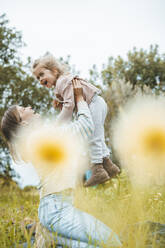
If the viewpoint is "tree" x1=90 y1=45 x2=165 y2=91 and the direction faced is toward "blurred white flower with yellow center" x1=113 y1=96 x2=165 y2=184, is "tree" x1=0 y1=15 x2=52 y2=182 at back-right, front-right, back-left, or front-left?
front-right

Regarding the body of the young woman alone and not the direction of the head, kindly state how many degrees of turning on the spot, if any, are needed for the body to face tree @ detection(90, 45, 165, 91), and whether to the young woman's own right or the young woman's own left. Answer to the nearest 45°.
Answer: approximately 90° to the young woman's own left

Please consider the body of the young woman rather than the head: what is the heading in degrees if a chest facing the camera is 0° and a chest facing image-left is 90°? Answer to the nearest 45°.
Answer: approximately 270°

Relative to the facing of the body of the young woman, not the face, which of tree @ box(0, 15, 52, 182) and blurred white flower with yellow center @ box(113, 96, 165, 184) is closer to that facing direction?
the blurred white flower with yellow center

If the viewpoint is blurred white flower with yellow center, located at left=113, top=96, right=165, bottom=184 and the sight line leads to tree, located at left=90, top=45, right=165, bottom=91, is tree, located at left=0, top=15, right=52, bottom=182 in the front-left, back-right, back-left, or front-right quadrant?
front-left

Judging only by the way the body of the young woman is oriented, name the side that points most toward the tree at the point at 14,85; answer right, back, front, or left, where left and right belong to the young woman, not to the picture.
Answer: left

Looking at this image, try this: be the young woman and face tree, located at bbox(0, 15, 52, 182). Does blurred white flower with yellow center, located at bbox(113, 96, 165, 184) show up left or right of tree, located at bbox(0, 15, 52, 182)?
right

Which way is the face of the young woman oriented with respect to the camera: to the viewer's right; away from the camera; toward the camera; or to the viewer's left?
to the viewer's right
